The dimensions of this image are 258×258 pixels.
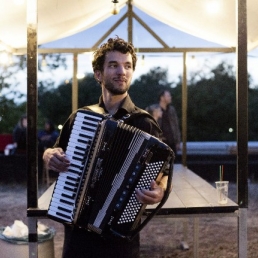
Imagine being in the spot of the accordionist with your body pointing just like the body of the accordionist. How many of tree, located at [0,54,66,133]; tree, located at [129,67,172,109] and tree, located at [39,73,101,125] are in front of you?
0

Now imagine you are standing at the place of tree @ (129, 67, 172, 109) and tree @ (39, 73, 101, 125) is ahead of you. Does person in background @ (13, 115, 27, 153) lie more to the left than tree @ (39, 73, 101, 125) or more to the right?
left

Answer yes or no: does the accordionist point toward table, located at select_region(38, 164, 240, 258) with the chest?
no

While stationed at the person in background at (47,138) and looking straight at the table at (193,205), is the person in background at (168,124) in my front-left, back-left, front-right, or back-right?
front-left

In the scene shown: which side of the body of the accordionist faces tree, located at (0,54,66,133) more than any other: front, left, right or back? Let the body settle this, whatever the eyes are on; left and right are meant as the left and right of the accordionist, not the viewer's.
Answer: back

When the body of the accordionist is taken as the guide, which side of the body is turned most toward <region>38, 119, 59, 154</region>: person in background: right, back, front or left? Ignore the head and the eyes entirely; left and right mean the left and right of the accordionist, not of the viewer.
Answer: back

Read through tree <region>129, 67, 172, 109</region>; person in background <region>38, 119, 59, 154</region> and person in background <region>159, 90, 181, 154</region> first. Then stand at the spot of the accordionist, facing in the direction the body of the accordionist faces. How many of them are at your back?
3

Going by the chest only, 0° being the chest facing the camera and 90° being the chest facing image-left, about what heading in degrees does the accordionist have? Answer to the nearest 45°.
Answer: approximately 0°

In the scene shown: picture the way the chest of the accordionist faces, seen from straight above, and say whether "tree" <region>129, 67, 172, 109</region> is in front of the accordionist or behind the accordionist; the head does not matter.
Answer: behind

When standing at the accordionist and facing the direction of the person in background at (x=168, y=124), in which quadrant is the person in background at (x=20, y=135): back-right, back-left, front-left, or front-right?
front-left

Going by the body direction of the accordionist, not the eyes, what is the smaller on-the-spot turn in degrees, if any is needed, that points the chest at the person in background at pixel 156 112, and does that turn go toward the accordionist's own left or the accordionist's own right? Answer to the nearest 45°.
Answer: approximately 180°

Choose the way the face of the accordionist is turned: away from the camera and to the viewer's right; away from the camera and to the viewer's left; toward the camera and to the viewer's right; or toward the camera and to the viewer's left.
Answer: toward the camera and to the viewer's right

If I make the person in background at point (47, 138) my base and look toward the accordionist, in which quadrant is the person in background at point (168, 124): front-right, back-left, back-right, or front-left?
front-left

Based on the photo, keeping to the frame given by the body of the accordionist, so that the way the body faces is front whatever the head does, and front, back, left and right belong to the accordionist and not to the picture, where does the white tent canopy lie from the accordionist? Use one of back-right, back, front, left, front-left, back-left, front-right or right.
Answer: back

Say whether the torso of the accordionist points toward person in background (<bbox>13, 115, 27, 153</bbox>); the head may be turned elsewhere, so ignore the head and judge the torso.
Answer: no

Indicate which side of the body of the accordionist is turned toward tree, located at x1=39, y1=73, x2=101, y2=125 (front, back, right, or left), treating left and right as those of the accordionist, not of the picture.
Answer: back
